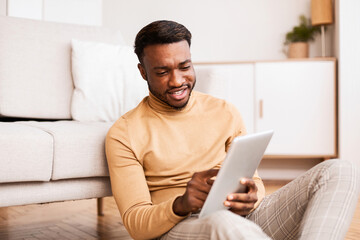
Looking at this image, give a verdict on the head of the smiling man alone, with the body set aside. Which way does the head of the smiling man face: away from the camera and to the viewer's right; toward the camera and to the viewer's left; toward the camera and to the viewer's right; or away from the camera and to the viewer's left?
toward the camera and to the viewer's right

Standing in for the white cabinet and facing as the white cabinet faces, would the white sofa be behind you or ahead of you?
ahead

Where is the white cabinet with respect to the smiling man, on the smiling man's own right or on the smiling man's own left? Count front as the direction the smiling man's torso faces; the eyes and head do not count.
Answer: on the smiling man's own left

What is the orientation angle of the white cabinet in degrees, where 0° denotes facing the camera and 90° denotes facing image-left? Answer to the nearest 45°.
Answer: approximately 0°

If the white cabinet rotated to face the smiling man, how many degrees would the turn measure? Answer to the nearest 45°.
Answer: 0° — it already faces them

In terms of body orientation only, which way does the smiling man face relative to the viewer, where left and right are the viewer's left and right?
facing the viewer and to the right of the viewer
